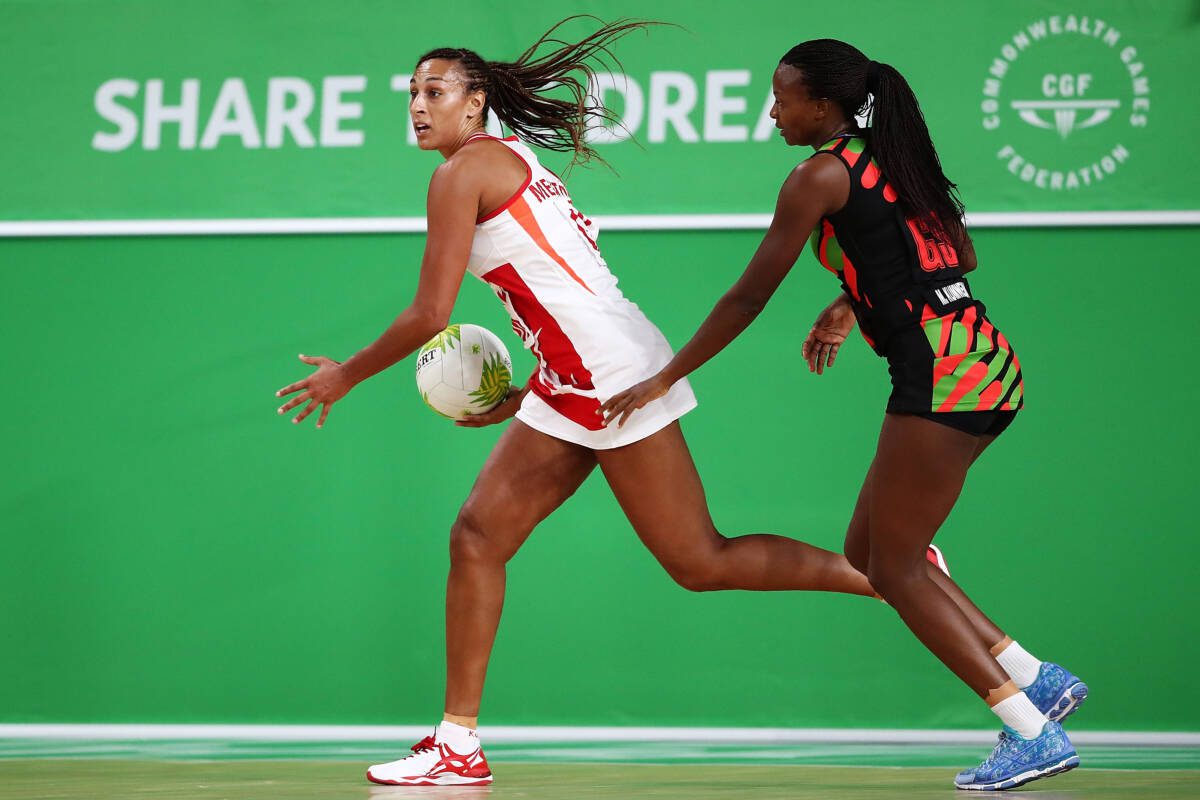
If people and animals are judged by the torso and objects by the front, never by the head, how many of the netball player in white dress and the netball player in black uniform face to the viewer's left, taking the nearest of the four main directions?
2

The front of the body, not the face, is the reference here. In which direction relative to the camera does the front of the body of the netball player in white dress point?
to the viewer's left

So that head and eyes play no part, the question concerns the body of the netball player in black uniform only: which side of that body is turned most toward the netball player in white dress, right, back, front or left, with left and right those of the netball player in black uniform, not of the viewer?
front

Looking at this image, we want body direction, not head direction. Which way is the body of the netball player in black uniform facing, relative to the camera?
to the viewer's left

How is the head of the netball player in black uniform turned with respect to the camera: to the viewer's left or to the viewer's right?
to the viewer's left
